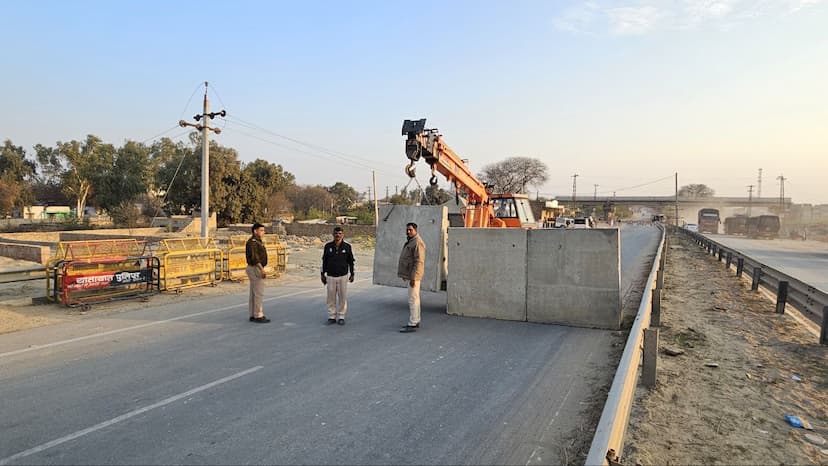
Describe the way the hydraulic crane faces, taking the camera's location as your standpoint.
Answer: facing the viewer and to the left of the viewer

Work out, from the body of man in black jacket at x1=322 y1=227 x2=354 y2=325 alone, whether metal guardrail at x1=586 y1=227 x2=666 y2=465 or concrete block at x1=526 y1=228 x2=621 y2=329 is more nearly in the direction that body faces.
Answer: the metal guardrail

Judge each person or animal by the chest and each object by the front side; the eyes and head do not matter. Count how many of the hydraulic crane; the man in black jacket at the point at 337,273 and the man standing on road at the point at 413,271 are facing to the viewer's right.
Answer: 0

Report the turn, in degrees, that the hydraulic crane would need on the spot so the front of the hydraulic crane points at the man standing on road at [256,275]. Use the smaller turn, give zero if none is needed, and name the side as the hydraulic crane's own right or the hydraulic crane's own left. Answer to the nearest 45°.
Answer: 0° — it already faces them

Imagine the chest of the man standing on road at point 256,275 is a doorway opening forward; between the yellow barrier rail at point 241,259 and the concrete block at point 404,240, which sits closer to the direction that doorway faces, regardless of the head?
the concrete block

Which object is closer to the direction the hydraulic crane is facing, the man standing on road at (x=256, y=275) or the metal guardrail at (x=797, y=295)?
the man standing on road

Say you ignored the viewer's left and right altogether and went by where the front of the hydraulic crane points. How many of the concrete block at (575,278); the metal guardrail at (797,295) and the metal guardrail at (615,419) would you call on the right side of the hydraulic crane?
0

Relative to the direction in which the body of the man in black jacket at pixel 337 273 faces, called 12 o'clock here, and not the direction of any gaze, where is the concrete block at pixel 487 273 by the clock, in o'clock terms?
The concrete block is roughly at 9 o'clock from the man in black jacket.

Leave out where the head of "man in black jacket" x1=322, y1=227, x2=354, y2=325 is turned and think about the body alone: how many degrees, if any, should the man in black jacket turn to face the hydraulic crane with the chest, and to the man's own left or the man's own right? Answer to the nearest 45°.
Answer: approximately 135° to the man's own left

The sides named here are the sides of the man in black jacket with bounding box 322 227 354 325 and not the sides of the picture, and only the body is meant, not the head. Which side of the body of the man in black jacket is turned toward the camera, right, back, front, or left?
front

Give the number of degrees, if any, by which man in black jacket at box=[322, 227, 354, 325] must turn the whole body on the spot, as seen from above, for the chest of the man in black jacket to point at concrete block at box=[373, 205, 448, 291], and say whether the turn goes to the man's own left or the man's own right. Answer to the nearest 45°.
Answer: approximately 135° to the man's own left
